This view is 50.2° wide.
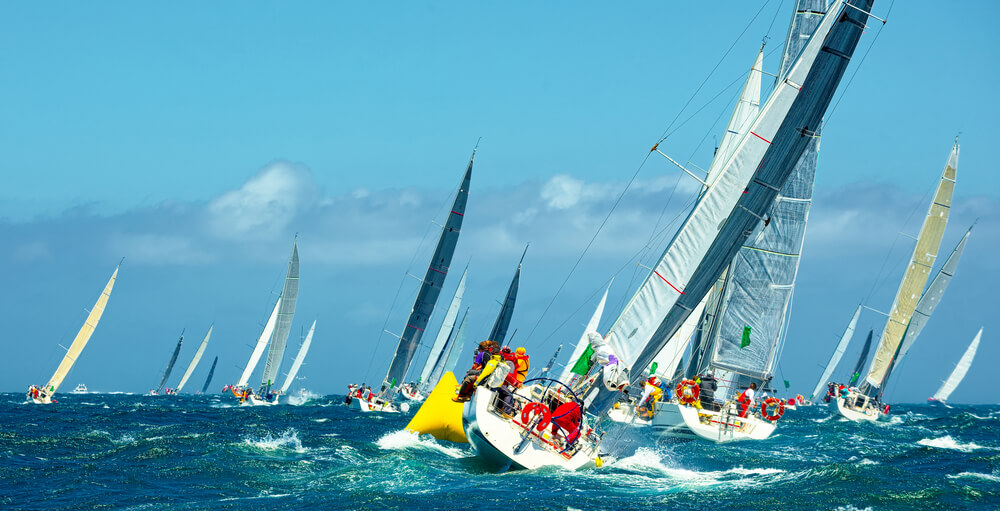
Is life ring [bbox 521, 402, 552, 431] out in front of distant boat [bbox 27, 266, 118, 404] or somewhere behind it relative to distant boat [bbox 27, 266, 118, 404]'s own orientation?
behind

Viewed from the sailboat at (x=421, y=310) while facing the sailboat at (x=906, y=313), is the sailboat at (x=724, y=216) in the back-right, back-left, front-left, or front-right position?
front-right

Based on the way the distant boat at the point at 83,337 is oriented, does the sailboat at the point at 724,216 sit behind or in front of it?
behind

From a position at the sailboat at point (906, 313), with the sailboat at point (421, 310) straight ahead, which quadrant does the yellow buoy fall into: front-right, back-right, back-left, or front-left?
front-left
